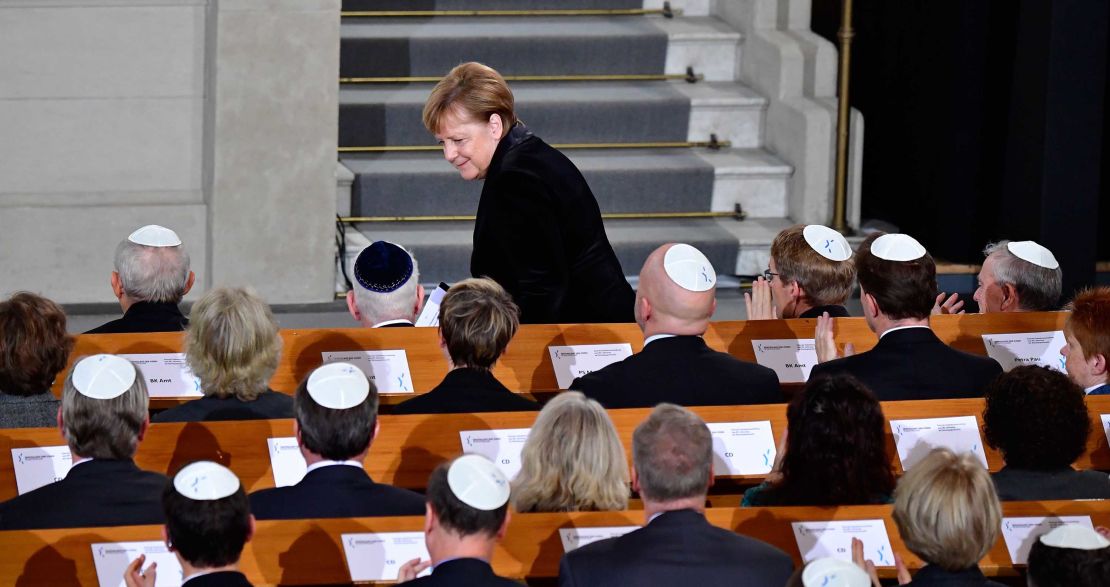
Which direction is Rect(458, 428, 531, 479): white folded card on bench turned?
toward the camera

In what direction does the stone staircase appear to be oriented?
toward the camera

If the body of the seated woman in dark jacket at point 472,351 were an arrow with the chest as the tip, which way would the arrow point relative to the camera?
away from the camera

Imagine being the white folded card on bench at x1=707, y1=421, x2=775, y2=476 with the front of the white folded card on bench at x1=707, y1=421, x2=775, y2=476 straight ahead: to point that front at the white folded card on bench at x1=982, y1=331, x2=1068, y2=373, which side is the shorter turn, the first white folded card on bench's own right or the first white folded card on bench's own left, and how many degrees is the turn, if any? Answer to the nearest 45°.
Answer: approximately 135° to the first white folded card on bench's own left

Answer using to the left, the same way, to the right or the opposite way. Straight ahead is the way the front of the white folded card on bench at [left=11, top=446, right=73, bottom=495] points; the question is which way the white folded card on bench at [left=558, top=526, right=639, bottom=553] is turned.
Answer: the same way

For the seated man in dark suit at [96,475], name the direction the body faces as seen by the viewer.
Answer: away from the camera

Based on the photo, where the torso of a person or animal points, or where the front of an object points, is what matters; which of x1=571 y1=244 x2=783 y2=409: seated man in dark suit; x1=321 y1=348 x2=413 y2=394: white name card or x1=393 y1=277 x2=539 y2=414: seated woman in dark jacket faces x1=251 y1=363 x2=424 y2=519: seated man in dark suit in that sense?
the white name card

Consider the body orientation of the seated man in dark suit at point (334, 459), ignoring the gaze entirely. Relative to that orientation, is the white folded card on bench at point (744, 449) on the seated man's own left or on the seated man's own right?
on the seated man's own right

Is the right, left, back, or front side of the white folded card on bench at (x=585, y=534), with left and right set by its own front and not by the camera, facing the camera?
front

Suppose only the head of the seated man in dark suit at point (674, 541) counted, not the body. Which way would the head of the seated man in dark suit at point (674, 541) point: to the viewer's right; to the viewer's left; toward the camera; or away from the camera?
away from the camera

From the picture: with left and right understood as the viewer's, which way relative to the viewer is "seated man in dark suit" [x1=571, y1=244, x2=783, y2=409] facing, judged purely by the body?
facing away from the viewer

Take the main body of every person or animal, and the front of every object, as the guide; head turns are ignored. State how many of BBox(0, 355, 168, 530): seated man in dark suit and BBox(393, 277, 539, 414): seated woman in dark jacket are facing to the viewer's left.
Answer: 0

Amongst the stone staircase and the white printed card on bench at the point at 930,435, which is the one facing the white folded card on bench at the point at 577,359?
the stone staircase

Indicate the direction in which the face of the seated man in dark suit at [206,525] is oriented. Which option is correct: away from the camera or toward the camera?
away from the camera

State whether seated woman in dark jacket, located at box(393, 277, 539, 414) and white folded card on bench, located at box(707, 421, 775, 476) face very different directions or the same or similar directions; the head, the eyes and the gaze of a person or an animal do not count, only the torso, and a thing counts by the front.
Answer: very different directions
